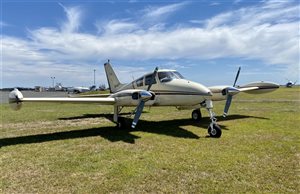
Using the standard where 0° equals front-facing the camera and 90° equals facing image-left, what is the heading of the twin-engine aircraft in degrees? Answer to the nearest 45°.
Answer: approximately 315°
